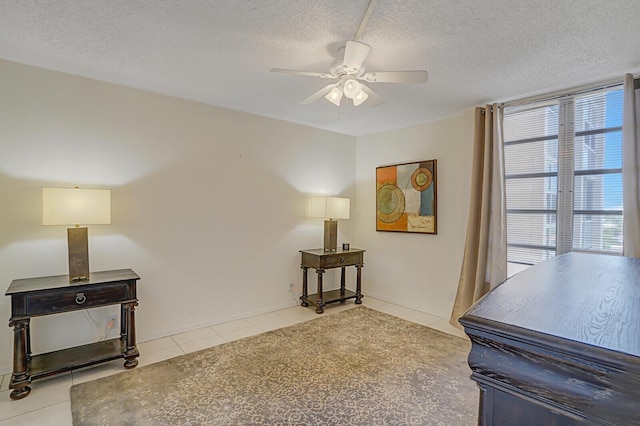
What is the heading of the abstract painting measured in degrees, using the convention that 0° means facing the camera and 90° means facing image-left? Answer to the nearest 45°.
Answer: approximately 45°

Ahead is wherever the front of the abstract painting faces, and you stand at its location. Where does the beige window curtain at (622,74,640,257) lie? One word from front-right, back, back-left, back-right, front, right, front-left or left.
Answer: left

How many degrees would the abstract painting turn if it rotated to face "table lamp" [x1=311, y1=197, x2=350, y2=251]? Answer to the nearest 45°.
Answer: approximately 45° to its right

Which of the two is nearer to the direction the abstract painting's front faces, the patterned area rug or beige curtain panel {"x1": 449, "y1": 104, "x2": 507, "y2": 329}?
the patterned area rug

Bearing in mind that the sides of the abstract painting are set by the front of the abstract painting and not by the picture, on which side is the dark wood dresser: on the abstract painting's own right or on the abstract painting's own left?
on the abstract painting's own left

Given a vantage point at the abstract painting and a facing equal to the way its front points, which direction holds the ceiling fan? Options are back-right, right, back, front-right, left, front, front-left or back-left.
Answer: front-left

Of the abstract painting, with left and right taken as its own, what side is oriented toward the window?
left

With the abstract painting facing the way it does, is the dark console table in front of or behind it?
in front

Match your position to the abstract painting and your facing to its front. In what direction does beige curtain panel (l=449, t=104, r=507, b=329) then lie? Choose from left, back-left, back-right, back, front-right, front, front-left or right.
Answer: left

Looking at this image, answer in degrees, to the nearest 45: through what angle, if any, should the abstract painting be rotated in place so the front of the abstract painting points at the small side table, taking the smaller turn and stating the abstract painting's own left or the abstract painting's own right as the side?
approximately 45° to the abstract painting's own right

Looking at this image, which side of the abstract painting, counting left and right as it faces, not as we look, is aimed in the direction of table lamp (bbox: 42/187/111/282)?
front

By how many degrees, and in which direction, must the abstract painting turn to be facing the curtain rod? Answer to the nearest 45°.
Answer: approximately 90° to its left
